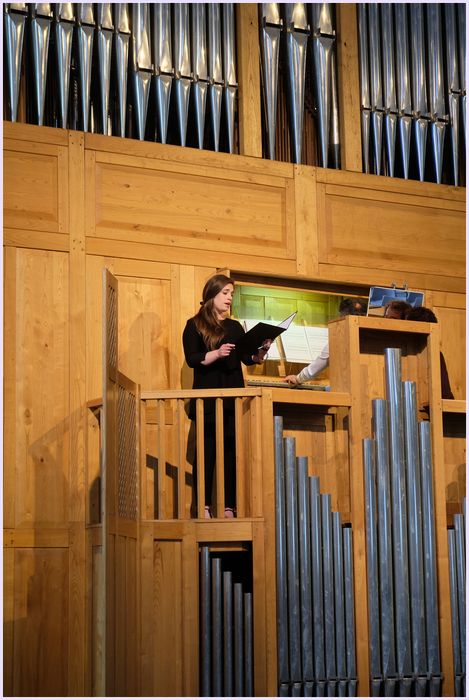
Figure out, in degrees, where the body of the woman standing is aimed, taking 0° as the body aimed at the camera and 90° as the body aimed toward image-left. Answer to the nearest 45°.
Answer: approximately 315°

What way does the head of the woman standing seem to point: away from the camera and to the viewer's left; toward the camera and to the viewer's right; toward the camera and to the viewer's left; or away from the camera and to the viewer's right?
toward the camera and to the viewer's right

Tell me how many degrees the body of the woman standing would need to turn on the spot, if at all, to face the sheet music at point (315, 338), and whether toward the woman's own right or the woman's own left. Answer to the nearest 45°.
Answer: approximately 90° to the woman's own left
